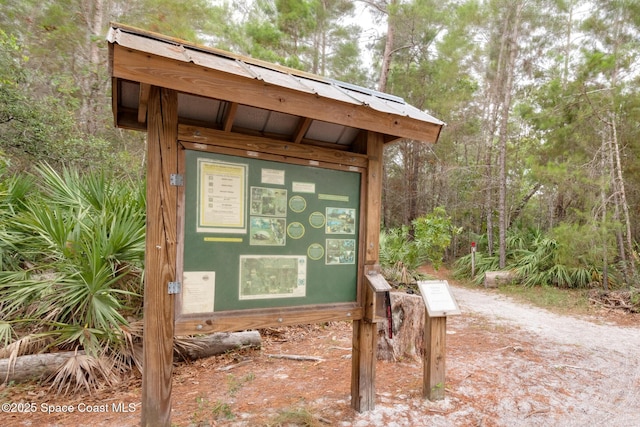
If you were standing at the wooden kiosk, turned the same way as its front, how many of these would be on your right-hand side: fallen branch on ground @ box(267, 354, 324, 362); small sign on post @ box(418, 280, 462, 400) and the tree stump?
0

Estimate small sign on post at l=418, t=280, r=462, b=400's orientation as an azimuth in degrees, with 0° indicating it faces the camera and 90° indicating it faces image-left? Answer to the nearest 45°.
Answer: approximately 315°

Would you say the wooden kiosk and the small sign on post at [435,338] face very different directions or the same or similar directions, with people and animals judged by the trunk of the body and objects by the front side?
same or similar directions

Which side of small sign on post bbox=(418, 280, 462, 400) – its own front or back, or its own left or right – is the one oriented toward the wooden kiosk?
right

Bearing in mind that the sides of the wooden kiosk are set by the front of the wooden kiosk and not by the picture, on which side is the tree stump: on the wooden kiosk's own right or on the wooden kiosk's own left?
on the wooden kiosk's own left

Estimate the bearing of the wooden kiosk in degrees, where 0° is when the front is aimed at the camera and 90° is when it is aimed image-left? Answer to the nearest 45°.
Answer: approximately 315°

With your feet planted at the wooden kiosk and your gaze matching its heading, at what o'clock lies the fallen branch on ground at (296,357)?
The fallen branch on ground is roughly at 8 o'clock from the wooden kiosk.

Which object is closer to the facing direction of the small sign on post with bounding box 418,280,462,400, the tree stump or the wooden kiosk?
the wooden kiosk

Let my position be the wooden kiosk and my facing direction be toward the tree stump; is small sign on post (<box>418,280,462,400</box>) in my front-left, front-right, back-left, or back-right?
front-right

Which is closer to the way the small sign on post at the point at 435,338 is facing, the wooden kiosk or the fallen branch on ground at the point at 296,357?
the wooden kiosk

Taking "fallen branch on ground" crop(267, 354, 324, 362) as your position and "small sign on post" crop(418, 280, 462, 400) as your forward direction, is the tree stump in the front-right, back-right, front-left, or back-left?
front-left

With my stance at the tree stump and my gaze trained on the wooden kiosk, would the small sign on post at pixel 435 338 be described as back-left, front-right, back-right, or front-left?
front-left

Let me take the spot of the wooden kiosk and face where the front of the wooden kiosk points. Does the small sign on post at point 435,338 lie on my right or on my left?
on my left

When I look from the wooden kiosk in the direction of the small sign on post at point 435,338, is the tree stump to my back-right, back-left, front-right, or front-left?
front-left
